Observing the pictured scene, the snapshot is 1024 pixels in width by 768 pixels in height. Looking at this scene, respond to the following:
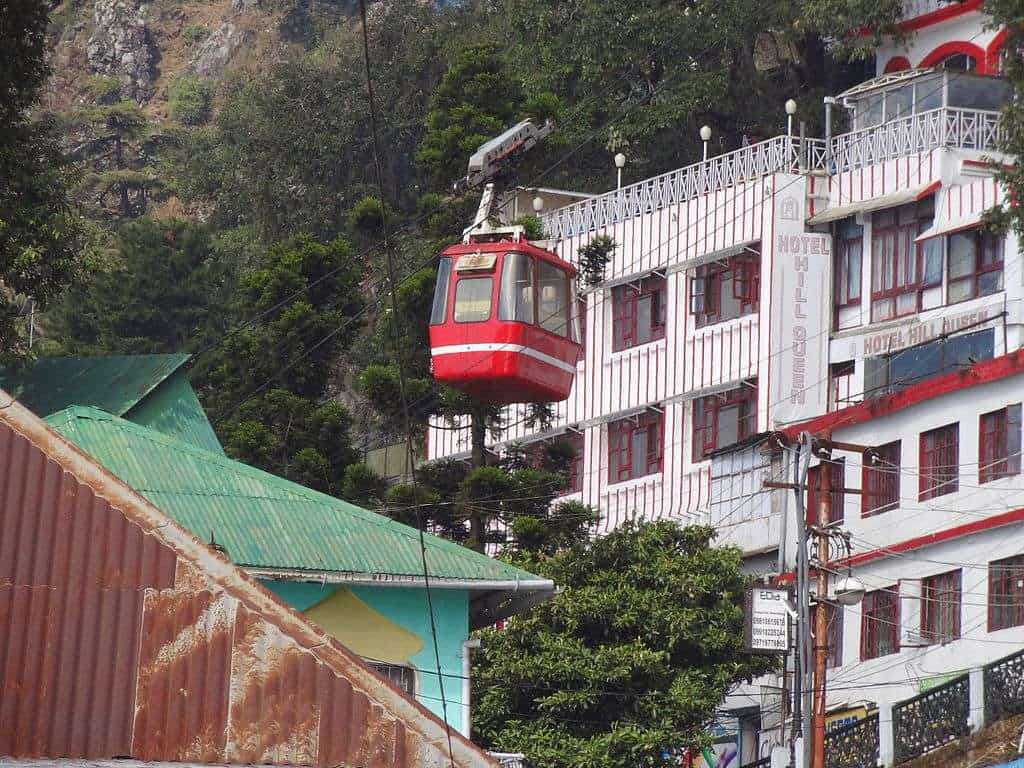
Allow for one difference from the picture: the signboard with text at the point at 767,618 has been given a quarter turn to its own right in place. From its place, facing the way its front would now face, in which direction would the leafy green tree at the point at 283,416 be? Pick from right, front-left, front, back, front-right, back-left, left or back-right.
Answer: front-right

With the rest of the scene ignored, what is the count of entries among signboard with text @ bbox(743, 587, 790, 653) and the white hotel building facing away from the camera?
0

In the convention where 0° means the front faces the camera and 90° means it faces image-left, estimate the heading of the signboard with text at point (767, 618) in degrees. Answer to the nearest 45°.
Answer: approximately 0°

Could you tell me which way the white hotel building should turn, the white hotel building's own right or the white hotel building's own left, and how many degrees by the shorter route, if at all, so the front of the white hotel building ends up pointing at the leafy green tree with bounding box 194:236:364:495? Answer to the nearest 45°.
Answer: approximately 45° to the white hotel building's own right

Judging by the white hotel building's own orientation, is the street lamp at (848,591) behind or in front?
in front

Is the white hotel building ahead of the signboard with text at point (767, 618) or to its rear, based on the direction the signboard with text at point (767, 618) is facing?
to the rear

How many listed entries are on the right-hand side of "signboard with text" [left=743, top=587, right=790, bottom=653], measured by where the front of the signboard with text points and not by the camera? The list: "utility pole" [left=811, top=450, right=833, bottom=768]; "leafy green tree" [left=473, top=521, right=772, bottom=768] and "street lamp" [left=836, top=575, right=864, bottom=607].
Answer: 1

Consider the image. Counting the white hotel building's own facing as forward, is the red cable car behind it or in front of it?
in front

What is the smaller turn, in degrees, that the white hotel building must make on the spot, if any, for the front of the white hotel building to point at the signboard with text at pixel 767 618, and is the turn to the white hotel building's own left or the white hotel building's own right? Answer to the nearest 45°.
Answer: approximately 45° to the white hotel building's own left

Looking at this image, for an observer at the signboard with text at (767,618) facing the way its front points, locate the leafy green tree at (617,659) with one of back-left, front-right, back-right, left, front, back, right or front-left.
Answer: right
